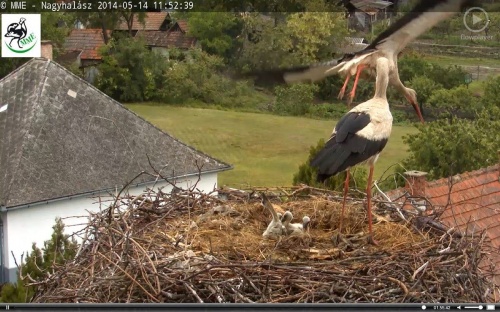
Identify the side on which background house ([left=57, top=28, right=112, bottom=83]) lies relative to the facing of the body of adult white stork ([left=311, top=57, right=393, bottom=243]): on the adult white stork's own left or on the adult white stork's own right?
on the adult white stork's own left

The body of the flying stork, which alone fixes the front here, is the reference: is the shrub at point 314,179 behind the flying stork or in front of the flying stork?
behind

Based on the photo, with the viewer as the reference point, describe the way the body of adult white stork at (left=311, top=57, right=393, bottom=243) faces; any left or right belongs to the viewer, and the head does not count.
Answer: facing away from the viewer and to the right of the viewer

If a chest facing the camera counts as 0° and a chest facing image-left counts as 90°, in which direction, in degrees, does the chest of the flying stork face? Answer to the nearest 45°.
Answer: approximately 315°
